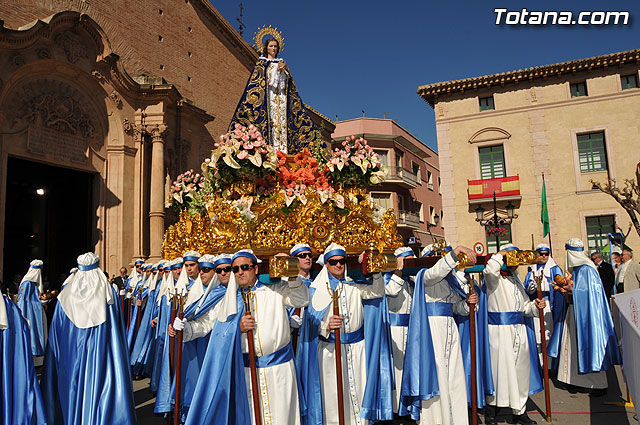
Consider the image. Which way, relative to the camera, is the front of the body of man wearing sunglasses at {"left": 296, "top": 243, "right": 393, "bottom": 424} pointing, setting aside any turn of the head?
toward the camera

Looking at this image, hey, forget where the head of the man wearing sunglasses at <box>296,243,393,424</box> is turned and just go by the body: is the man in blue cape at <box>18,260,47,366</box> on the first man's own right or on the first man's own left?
on the first man's own right

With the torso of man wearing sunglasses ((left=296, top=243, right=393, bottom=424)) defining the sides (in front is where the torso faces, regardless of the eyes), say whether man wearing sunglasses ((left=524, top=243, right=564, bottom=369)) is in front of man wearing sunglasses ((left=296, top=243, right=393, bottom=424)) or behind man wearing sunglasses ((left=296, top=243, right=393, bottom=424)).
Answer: behind

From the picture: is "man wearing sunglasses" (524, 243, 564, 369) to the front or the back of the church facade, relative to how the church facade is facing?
to the front

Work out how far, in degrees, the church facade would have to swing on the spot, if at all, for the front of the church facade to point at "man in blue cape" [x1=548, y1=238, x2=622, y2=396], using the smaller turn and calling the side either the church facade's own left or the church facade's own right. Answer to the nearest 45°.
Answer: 0° — it already faces them

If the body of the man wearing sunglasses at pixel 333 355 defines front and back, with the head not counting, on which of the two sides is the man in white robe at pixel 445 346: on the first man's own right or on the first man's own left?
on the first man's own left

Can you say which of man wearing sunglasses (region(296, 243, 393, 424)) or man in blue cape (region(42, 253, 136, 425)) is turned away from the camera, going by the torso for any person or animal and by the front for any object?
the man in blue cape

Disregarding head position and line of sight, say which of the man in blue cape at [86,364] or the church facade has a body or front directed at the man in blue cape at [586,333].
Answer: the church facade

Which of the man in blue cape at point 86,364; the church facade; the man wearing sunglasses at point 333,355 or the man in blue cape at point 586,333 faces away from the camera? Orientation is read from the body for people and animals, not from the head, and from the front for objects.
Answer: the man in blue cape at point 86,364

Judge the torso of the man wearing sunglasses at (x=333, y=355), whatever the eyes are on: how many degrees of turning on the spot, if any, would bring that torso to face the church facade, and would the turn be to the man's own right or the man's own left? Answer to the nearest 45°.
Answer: approximately 135° to the man's own right

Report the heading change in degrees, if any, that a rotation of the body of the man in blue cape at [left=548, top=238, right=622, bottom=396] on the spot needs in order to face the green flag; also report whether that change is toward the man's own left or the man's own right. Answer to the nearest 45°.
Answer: approximately 90° to the man's own right
